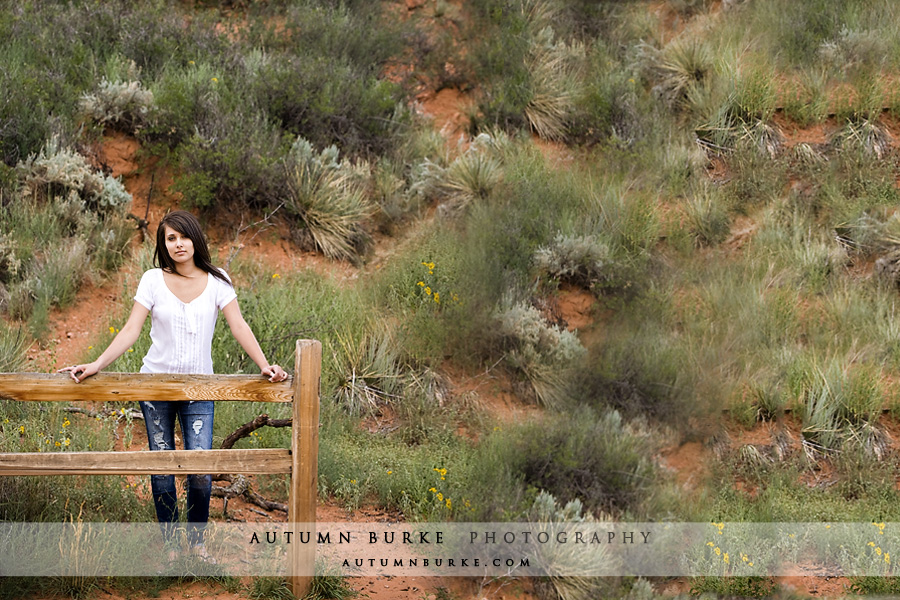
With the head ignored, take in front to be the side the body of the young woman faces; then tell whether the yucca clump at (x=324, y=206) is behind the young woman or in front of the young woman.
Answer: behind

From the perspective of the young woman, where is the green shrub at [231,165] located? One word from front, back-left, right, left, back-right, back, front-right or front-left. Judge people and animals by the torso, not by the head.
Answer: back

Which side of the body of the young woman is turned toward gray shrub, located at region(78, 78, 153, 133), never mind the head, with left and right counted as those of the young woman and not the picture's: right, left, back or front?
back

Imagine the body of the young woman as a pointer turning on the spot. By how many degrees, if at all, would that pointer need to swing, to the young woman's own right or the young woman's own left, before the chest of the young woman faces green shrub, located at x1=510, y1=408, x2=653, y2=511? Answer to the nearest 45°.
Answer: approximately 90° to the young woman's own left

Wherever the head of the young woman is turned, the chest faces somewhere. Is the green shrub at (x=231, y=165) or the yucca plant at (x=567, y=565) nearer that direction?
the yucca plant

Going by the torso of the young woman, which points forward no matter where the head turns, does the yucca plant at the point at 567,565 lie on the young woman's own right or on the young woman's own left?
on the young woman's own left

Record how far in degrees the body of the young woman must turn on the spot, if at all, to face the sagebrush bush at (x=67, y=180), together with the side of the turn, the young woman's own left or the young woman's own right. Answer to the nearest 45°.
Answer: approximately 180°

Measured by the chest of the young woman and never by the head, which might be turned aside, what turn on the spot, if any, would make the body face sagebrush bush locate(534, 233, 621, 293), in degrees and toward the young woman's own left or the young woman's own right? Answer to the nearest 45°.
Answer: approximately 135° to the young woman's own left

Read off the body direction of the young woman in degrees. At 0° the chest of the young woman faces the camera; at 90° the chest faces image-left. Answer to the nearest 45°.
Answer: approximately 0°

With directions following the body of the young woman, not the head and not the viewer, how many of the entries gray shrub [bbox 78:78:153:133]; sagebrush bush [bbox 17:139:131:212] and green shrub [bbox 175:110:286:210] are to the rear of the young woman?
3

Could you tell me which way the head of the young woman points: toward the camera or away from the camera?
toward the camera
